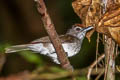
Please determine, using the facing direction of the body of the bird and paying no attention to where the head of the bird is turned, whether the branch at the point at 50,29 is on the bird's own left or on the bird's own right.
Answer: on the bird's own right

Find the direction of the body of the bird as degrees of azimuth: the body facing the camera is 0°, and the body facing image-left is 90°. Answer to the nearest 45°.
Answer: approximately 270°
